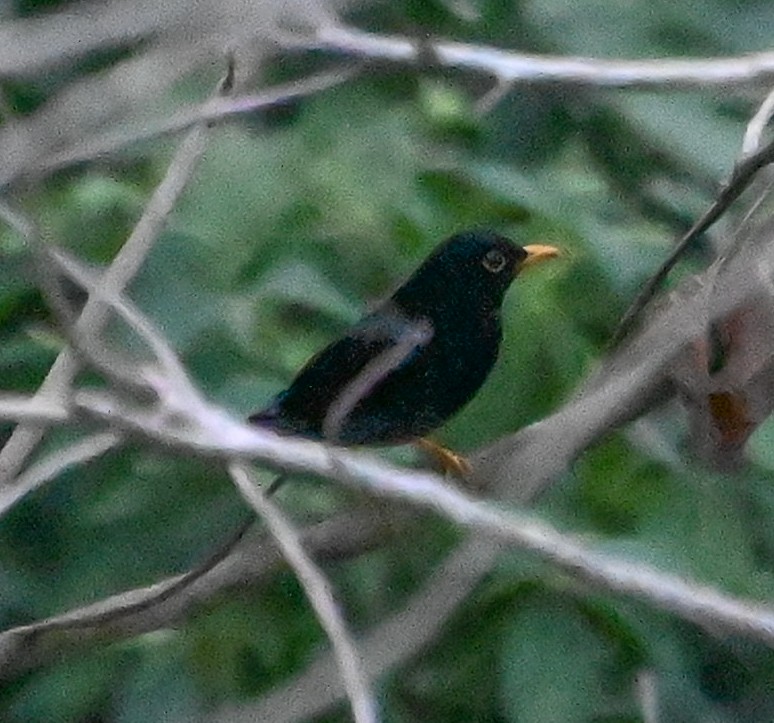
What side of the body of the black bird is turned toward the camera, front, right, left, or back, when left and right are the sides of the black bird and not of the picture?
right
